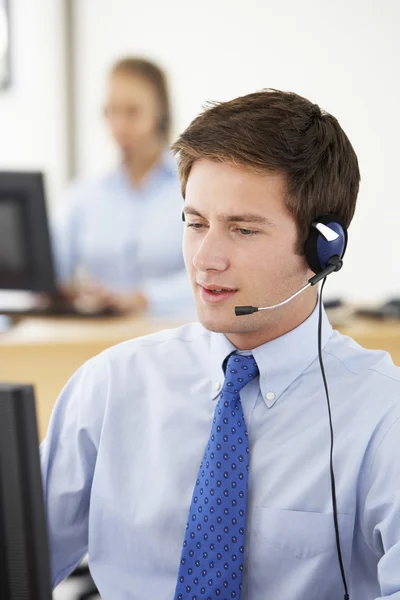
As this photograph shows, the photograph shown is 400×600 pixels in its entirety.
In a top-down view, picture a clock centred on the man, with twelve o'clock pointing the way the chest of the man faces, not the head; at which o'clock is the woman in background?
The woman in background is roughly at 4 o'clock from the man.

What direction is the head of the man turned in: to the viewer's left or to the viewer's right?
to the viewer's left

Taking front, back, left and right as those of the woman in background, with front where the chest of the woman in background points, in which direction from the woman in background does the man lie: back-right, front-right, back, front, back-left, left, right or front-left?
front-left

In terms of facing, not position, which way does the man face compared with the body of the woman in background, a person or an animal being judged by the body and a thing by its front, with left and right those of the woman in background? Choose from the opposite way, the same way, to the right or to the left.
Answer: the same way

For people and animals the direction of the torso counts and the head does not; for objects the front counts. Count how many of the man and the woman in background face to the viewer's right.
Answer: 0

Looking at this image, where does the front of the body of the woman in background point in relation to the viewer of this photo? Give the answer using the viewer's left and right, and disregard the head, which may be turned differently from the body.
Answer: facing the viewer and to the left of the viewer
